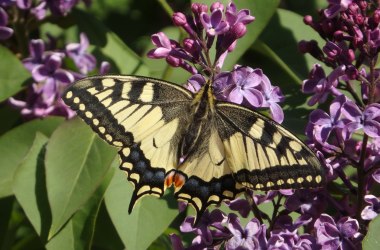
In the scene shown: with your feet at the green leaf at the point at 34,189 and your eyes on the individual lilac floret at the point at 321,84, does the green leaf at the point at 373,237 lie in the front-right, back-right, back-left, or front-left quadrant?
front-right

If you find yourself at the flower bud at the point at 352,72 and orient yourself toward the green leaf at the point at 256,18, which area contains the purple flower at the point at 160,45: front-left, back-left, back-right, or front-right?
front-left

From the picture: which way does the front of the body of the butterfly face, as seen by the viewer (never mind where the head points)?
away from the camera

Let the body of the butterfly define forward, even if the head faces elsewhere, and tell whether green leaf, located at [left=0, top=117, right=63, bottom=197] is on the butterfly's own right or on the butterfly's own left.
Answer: on the butterfly's own left

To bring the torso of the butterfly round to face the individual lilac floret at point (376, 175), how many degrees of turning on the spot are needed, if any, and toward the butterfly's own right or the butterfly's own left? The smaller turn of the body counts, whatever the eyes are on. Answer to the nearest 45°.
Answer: approximately 90° to the butterfly's own right

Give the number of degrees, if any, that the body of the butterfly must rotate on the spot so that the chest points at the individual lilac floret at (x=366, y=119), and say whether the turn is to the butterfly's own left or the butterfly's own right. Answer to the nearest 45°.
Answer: approximately 90° to the butterfly's own right

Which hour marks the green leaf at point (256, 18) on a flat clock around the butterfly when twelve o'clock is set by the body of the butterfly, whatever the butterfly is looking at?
The green leaf is roughly at 12 o'clock from the butterfly.

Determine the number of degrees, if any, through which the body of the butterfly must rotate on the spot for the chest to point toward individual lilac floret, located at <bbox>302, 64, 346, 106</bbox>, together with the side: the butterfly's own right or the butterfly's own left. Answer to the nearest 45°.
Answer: approximately 45° to the butterfly's own right

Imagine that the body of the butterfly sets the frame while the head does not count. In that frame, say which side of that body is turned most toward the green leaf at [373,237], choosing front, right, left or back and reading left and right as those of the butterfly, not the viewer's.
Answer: right

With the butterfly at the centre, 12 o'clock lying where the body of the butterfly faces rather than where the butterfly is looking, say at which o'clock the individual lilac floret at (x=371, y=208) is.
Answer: The individual lilac floret is roughly at 3 o'clock from the butterfly.

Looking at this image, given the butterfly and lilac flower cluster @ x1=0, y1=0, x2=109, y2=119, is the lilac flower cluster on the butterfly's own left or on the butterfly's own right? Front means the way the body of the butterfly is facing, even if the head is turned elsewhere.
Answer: on the butterfly's own left

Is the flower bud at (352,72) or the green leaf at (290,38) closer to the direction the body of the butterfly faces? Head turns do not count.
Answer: the green leaf
